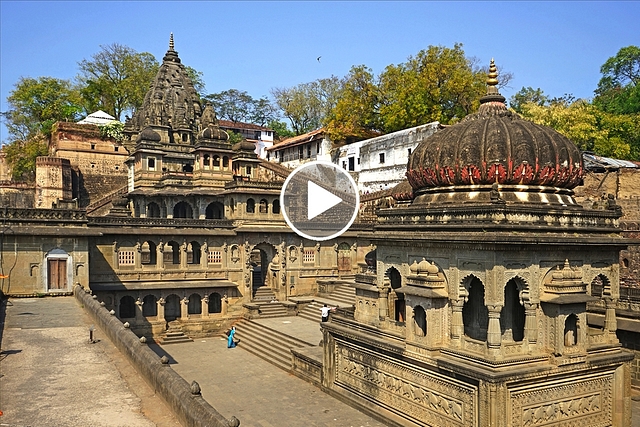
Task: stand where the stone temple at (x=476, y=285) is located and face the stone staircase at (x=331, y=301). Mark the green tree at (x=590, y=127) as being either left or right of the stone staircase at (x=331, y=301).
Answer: right

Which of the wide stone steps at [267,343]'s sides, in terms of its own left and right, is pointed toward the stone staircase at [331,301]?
back

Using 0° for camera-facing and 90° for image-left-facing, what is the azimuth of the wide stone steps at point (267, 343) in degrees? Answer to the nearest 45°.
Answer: approximately 45°

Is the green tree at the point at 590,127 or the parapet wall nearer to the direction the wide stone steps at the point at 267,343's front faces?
the parapet wall

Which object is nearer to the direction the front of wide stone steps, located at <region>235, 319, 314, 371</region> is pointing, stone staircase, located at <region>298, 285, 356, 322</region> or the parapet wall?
the parapet wall

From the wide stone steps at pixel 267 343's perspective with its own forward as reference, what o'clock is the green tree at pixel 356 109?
The green tree is roughly at 5 o'clock from the wide stone steps.

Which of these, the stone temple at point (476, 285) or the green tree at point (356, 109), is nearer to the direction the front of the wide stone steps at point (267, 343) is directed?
the stone temple
